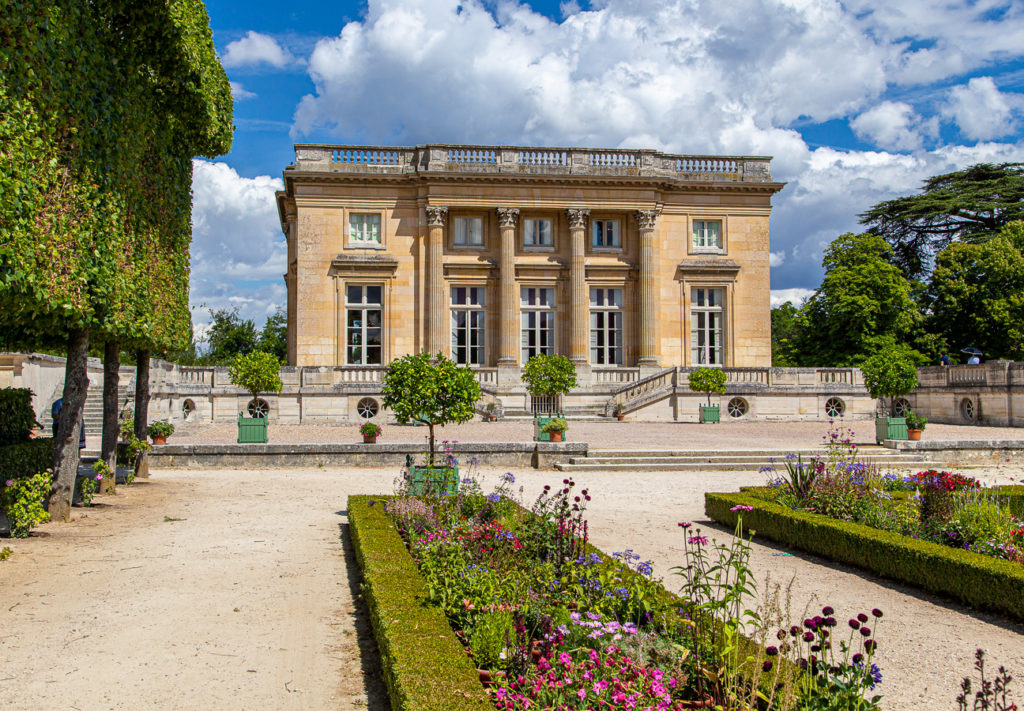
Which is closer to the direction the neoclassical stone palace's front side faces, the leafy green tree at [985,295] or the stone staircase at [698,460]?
the stone staircase

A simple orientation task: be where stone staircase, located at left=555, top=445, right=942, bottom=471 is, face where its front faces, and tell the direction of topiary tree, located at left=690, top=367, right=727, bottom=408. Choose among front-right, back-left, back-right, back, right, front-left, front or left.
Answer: back

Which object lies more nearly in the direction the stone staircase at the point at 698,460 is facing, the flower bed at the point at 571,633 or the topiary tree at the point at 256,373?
the flower bed

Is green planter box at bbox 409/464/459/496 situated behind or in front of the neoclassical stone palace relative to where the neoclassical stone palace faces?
in front

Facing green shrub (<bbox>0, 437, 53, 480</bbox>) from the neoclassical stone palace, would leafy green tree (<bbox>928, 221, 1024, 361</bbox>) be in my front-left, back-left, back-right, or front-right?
back-left

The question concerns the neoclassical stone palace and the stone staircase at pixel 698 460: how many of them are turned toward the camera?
2

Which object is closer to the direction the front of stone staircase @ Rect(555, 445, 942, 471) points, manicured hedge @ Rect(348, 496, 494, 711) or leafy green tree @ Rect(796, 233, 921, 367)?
the manicured hedge

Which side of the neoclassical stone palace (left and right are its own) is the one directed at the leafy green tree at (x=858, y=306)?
left

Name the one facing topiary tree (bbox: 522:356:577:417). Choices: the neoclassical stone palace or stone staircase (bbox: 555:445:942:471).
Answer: the neoclassical stone palace

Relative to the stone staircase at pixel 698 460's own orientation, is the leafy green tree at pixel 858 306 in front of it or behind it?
behind

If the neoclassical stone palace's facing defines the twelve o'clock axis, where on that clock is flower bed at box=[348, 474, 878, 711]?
The flower bed is roughly at 12 o'clock from the neoclassical stone palace.

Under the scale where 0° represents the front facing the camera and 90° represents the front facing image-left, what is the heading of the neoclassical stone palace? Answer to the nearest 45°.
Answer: approximately 0°

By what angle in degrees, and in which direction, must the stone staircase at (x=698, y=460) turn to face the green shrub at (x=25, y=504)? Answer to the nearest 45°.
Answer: approximately 45° to its right

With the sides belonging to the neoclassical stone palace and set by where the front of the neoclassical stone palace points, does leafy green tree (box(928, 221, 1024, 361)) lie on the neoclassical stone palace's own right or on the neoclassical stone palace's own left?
on the neoclassical stone palace's own left

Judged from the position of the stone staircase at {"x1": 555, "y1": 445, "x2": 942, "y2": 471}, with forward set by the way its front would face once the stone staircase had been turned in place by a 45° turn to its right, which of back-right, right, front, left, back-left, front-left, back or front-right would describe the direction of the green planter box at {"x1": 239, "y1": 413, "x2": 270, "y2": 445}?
front-right
